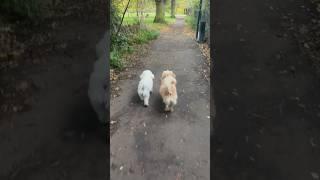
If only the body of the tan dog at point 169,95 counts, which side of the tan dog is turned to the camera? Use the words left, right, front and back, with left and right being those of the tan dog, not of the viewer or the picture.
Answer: back
